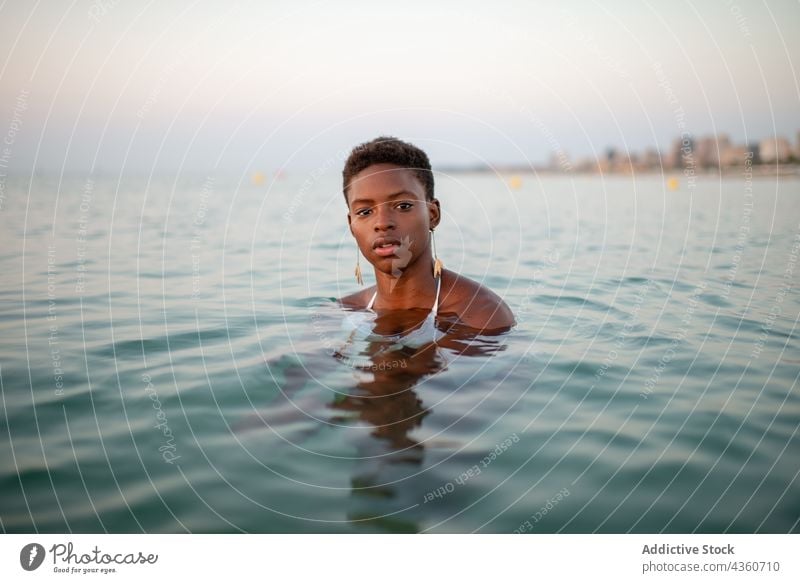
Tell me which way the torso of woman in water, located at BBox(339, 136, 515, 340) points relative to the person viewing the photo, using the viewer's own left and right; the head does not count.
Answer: facing the viewer and to the left of the viewer
